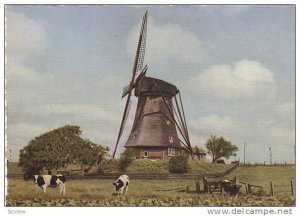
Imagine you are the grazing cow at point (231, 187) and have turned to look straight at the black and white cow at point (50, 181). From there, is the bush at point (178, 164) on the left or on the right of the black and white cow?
right

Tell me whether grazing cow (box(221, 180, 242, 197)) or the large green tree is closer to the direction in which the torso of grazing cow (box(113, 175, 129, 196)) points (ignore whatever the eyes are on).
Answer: the large green tree

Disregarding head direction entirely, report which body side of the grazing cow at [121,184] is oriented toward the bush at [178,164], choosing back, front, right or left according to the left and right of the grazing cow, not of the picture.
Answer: back

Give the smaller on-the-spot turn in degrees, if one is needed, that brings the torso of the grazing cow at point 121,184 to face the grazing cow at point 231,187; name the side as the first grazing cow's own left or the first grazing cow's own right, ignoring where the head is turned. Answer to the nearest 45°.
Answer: approximately 135° to the first grazing cow's own left

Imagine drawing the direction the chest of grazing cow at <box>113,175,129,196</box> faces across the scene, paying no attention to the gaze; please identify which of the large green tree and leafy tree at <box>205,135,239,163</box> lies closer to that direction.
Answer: the large green tree

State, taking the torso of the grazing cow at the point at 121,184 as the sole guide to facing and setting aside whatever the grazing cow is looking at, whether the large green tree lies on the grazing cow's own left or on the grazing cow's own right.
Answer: on the grazing cow's own right

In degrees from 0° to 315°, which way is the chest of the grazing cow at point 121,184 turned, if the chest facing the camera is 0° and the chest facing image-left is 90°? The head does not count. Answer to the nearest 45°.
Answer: approximately 45°
